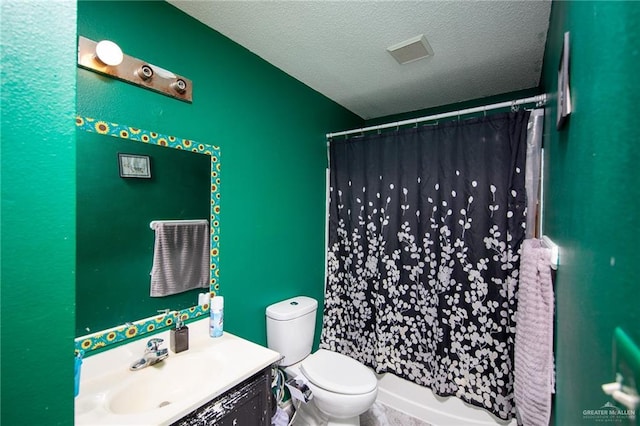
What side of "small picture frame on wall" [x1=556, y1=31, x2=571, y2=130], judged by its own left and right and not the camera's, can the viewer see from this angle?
left

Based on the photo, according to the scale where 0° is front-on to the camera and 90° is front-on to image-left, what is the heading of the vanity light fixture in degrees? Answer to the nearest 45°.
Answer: approximately 315°

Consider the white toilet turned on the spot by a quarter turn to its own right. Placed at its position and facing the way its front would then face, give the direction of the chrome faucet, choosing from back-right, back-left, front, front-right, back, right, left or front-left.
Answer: front

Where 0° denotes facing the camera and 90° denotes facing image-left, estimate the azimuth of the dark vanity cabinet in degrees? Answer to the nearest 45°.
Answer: approximately 315°

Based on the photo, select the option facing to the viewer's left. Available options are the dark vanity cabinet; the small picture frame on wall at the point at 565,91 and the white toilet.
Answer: the small picture frame on wall

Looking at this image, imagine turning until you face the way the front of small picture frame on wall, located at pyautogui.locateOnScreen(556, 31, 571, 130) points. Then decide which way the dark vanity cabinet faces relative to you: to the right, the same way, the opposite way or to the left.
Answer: the opposite way

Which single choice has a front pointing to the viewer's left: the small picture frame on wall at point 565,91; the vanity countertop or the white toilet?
the small picture frame on wall

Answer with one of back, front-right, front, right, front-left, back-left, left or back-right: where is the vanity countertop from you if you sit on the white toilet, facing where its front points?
right

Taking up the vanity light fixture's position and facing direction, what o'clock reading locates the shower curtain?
The shower curtain is roughly at 11 o'clock from the vanity light fixture.

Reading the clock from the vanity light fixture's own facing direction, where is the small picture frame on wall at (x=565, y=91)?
The small picture frame on wall is roughly at 12 o'clock from the vanity light fixture.
